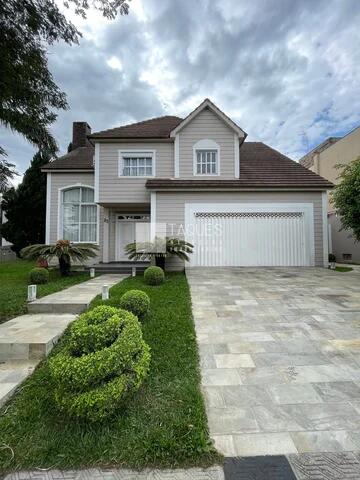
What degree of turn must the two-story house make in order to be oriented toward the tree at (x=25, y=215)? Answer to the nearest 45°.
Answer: approximately 90° to its right

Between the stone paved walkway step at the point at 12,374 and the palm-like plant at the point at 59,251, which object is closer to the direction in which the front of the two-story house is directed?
the stone paved walkway step

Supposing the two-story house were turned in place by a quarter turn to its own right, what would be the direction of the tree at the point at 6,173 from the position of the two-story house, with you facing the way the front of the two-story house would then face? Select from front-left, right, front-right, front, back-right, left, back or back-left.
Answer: front

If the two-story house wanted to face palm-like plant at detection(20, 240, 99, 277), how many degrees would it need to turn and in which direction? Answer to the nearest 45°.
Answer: approximately 45° to its right

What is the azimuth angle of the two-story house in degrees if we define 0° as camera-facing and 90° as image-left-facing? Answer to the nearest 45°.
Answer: approximately 0°

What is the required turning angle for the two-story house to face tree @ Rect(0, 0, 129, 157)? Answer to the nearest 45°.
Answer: approximately 45° to its right

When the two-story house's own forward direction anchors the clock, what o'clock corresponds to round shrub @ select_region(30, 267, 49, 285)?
The round shrub is roughly at 2 o'clock from the two-story house.

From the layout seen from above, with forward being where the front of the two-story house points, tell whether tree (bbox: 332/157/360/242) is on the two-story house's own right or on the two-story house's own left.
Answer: on the two-story house's own left

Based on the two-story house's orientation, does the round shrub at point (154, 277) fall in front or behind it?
in front

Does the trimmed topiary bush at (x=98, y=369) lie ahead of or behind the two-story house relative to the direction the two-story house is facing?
ahead
